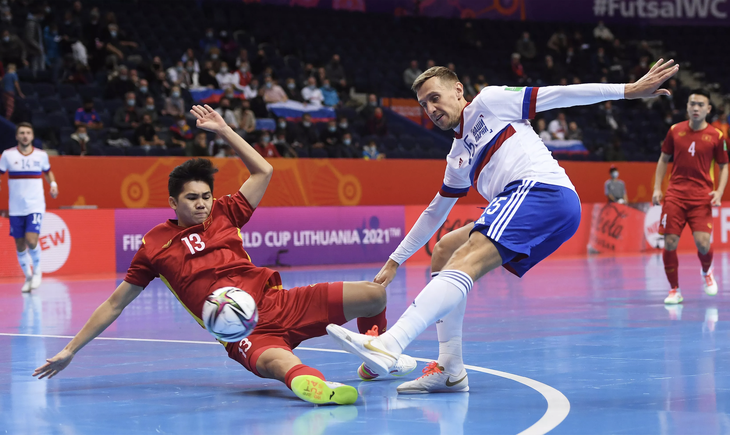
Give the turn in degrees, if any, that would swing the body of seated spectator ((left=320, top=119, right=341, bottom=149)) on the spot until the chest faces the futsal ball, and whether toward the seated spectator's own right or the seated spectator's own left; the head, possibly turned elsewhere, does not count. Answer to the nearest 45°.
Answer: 0° — they already face it

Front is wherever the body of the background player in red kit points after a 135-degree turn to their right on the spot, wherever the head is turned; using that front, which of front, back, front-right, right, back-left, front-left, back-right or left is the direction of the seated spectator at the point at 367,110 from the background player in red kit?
front

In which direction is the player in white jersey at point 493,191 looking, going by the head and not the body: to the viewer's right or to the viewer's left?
to the viewer's left

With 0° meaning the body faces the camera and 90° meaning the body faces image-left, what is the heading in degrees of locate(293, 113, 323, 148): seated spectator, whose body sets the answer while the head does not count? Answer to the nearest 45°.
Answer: approximately 0°

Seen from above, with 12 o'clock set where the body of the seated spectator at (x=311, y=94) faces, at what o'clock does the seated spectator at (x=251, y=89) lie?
the seated spectator at (x=251, y=89) is roughly at 2 o'clock from the seated spectator at (x=311, y=94).
